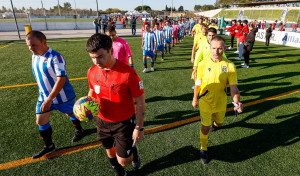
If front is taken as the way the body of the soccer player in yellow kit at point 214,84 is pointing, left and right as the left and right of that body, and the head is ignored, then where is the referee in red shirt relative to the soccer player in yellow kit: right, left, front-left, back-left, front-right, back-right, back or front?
front-right

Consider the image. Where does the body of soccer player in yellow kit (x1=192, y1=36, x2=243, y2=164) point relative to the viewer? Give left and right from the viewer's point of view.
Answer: facing the viewer

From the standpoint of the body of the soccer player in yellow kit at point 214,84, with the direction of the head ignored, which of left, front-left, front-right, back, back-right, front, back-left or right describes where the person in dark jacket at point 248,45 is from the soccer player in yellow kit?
back

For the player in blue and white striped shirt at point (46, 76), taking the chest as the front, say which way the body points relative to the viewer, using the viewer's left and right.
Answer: facing the viewer and to the left of the viewer

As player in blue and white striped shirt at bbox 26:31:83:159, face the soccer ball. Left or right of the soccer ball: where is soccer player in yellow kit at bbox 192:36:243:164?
left

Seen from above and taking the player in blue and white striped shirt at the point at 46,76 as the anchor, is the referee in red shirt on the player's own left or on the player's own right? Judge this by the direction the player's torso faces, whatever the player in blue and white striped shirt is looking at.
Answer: on the player's own left
